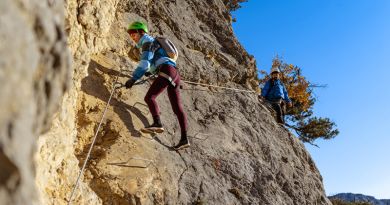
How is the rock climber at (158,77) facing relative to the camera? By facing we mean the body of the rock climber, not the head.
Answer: to the viewer's left

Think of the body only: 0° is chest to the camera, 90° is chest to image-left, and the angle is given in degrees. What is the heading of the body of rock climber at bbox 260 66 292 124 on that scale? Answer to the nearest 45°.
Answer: approximately 0°

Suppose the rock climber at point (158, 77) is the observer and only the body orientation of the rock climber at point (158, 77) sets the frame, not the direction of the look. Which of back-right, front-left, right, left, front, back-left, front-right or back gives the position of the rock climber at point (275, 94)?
back-right

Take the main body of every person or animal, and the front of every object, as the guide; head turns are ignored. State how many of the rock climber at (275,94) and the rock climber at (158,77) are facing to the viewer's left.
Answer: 1
